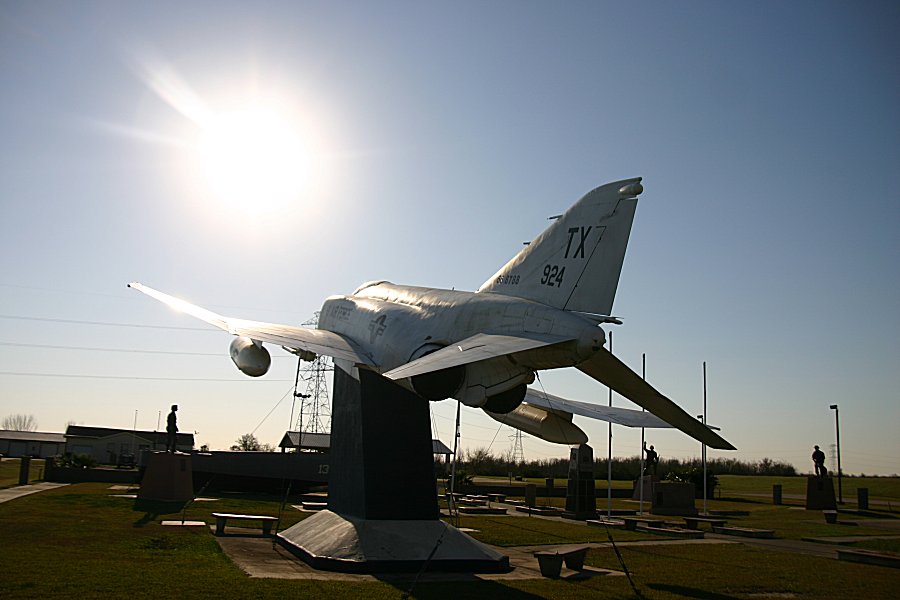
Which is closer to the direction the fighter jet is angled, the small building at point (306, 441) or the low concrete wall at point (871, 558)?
the small building

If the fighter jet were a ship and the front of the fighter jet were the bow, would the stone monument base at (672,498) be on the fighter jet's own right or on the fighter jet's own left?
on the fighter jet's own right

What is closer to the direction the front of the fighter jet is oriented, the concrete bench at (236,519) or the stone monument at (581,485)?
the concrete bench

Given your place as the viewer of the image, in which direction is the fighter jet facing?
facing away from the viewer and to the left of the viewer

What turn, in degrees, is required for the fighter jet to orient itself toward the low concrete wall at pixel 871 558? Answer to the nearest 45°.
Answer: approximately 90° to its right

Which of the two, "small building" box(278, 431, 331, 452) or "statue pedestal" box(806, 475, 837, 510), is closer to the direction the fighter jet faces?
the small building

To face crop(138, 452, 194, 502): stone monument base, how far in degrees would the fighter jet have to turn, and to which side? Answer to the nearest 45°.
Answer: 0° — it already faces it

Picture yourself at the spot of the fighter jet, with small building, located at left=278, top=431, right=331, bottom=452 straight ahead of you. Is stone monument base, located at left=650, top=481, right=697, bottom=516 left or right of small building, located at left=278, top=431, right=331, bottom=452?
right

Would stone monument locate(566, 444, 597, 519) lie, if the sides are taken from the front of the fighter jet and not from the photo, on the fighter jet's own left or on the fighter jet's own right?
on the fighter jet's own right

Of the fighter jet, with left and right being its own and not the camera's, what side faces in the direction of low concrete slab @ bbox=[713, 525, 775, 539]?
right
